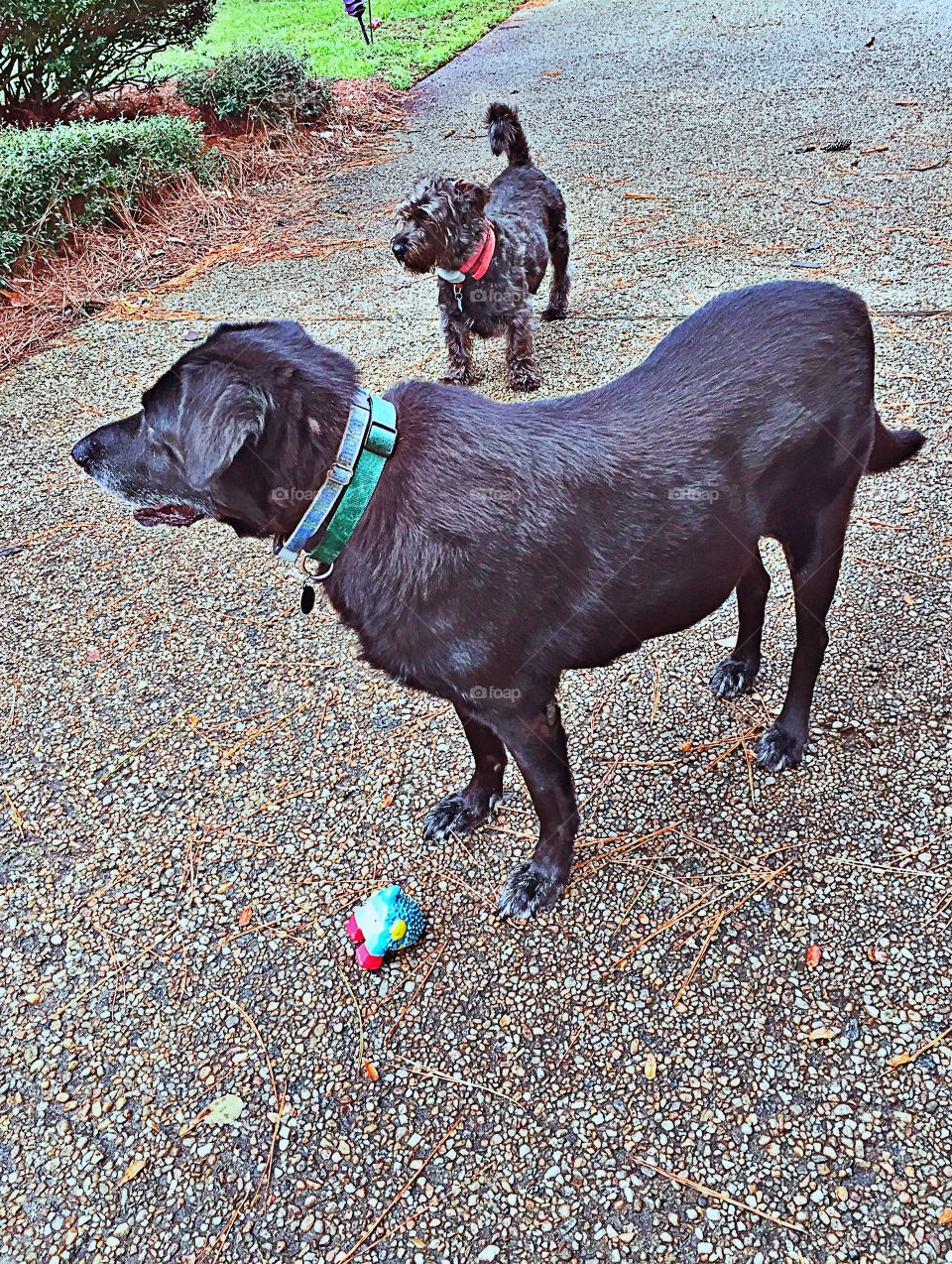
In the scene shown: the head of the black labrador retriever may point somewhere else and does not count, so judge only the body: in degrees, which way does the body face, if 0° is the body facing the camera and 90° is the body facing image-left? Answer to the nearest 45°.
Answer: approximately 45°

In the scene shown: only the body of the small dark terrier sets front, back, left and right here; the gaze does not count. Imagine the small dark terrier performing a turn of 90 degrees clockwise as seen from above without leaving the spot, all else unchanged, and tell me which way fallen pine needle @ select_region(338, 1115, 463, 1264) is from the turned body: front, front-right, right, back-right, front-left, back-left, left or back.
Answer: back-left

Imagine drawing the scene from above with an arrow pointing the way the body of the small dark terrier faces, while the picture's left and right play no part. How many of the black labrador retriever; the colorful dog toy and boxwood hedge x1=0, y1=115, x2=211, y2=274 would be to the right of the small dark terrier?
1

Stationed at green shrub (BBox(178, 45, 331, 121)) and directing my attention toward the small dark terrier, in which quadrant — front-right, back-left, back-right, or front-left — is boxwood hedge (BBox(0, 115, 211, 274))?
front-right

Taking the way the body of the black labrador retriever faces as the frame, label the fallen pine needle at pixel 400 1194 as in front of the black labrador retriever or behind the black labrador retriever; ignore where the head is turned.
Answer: in front

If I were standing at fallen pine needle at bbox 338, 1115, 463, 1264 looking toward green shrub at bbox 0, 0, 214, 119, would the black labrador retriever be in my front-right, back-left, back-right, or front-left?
front-right

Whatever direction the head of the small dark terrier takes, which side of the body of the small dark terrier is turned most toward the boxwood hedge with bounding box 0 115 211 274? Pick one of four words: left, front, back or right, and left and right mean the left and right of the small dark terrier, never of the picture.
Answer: right

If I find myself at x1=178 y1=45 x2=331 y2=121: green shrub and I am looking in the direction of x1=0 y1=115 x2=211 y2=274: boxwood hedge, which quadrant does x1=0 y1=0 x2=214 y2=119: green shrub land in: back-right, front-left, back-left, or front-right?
front-right

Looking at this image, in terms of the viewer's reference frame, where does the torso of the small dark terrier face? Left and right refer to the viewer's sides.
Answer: facing the viewer and to the left of the viewer

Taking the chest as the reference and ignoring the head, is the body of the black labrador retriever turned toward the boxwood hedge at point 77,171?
no

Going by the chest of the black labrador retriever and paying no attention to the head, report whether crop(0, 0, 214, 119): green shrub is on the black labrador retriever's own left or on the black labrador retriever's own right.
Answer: on the black labrador retriever's own right

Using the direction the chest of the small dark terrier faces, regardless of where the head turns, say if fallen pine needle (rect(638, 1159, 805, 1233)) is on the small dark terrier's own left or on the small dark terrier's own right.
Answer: on the small dark terrier's own left

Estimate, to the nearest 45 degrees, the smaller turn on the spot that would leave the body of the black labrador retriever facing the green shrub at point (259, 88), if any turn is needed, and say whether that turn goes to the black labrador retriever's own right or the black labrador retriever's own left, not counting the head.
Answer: approximately 135° to the black labrador retriever's own right

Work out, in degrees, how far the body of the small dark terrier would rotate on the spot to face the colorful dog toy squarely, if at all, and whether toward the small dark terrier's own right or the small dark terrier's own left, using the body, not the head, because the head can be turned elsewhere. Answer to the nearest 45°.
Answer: approximately 45° to the small dark terrier's own left

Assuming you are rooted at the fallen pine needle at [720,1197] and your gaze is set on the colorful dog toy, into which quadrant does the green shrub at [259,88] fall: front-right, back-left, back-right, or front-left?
front-right

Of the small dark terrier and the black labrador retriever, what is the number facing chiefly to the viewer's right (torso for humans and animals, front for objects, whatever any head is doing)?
0
